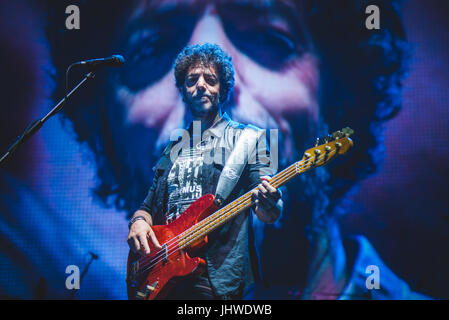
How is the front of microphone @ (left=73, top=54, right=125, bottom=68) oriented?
to the viewer's right

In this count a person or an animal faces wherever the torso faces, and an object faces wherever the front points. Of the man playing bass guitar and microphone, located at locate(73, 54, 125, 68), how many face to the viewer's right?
1

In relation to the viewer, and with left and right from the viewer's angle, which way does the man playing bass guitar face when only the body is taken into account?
facing the viewer and to the left of the viewer

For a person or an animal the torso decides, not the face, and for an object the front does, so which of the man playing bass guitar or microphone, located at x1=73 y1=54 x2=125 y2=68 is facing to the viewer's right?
the microphone
